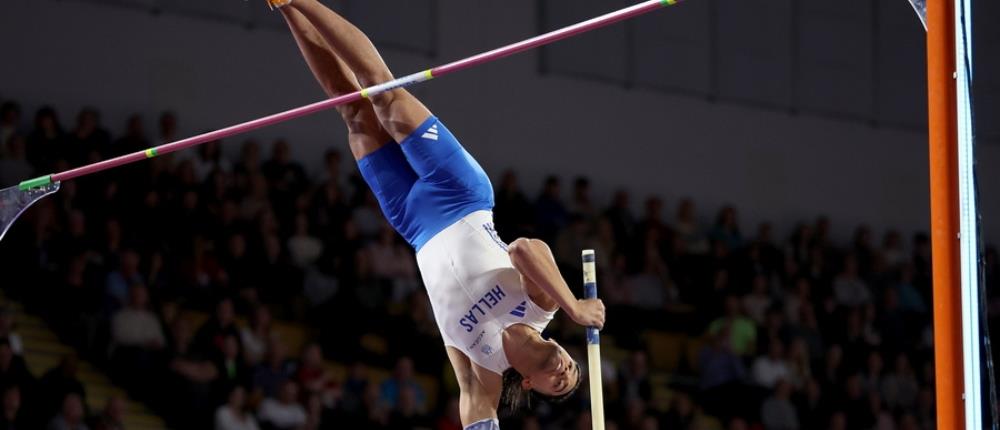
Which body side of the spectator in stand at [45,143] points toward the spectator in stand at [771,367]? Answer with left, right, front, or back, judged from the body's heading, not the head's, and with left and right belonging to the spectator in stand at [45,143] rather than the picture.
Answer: left

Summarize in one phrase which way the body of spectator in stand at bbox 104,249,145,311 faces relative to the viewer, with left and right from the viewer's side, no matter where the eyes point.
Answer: facing the viewer and to the right of the viewer

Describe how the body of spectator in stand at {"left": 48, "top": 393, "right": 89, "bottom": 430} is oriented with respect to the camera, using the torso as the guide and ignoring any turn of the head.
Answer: toward the camera

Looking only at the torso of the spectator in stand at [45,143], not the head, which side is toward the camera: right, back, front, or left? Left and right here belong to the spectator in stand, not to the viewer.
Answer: front

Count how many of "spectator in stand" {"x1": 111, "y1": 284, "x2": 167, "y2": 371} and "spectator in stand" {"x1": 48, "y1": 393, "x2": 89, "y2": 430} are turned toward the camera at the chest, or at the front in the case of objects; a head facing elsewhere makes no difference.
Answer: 2

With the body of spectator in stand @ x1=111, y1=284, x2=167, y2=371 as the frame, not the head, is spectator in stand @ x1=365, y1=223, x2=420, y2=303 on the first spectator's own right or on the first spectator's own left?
on the first spectator's own left
